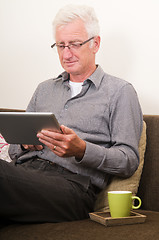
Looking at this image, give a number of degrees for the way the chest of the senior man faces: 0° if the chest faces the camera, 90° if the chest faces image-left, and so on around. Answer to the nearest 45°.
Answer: approximately 45°

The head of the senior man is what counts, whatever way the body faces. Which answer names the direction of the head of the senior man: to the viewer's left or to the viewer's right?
to the viewer's left
